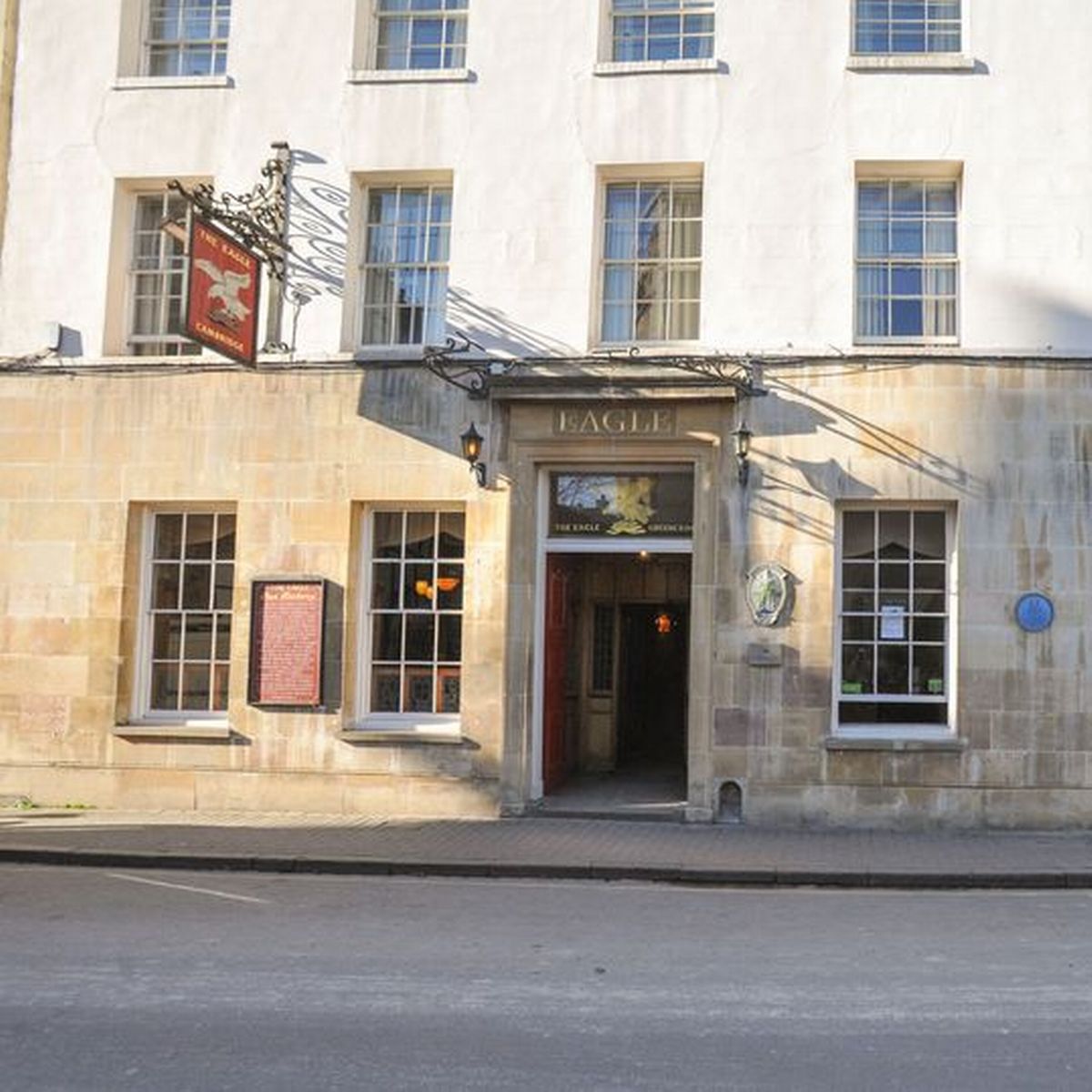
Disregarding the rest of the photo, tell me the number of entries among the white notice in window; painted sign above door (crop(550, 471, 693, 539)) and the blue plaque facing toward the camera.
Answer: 3

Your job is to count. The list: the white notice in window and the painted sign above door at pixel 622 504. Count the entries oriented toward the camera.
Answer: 2

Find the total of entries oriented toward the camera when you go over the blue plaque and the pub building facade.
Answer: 2

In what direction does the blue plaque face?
toward the camera

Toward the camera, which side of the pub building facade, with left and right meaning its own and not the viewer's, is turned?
front

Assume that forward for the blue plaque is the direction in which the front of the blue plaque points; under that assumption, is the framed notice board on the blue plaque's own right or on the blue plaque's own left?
on the blue plaque's own right

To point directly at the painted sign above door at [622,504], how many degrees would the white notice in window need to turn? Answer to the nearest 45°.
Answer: approximately 90° to its right

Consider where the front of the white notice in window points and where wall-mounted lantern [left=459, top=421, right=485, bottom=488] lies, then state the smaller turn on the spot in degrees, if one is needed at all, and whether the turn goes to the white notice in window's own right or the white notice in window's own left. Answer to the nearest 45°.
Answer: approximately 90° to the white notice in window's own right

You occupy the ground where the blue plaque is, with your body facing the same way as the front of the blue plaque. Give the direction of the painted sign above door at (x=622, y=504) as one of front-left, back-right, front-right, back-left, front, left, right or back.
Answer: right

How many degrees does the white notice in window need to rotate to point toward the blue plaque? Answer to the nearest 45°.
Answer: approximately 90° to its left

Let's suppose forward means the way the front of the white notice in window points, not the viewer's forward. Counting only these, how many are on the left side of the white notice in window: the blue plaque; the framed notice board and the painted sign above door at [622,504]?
1

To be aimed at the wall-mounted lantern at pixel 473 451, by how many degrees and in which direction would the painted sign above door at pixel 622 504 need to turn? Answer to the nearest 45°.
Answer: approximately 90° to its right
